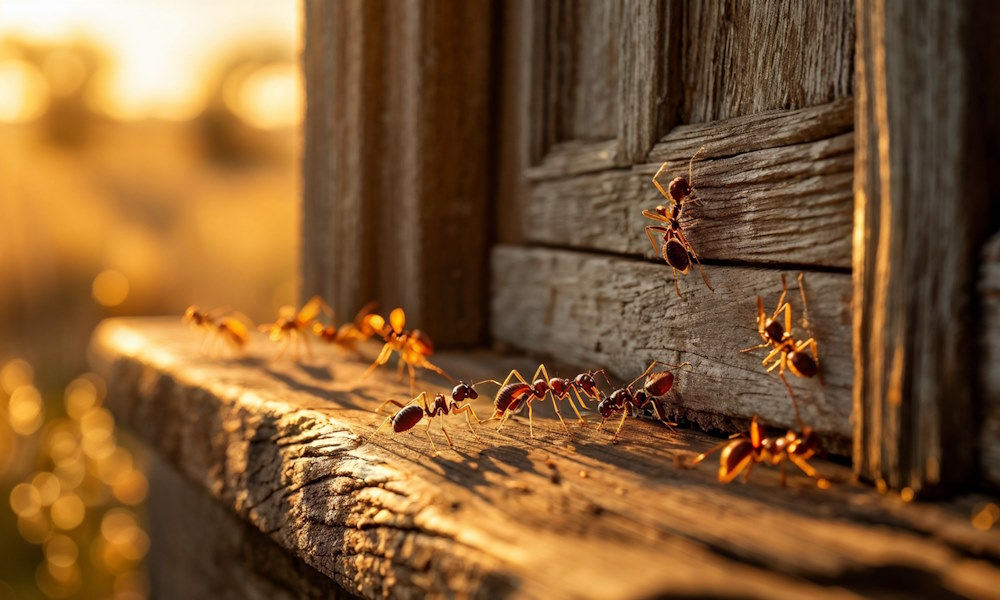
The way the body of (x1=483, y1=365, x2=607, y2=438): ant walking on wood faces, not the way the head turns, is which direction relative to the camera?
to the viewer's right

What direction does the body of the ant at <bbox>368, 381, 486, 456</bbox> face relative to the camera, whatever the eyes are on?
to the viewer's right

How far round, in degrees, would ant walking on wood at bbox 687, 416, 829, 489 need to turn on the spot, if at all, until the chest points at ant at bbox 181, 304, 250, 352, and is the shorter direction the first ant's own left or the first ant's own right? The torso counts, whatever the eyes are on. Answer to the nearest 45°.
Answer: approximately 135° to the first ant's own left

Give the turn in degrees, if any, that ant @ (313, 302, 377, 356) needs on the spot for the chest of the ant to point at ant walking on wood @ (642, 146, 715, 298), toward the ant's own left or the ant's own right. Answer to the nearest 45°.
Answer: approximately 180°

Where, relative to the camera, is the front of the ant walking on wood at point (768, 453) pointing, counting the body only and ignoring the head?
to the viewer's right
